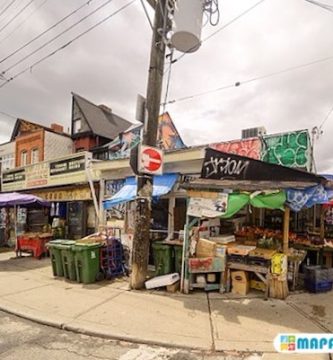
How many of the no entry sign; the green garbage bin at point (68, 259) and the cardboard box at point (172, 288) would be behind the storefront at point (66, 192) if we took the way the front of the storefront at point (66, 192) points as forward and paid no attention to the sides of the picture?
0

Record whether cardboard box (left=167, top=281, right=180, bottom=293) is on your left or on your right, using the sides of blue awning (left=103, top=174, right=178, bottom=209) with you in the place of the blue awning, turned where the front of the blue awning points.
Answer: on your left

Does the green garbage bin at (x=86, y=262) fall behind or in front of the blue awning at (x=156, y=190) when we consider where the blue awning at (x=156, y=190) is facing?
in front

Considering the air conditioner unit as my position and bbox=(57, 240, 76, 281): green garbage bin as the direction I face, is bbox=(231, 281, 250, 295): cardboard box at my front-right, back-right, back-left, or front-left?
front-left

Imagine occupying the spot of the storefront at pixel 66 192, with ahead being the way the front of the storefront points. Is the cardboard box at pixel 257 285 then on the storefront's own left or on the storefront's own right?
on the storefront's own left

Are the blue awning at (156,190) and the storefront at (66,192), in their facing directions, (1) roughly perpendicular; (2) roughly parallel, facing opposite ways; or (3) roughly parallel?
roughly parallel

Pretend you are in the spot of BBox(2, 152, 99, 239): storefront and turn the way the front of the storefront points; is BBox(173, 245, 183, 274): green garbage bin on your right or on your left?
on your left

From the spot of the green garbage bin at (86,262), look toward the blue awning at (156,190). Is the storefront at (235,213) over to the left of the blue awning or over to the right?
right

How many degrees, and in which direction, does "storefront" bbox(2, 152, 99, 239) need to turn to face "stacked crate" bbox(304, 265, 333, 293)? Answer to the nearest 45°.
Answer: approximately 90° to its left

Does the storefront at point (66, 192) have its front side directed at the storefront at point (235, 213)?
no

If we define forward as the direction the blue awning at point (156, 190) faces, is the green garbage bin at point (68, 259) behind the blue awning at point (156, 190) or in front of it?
in front

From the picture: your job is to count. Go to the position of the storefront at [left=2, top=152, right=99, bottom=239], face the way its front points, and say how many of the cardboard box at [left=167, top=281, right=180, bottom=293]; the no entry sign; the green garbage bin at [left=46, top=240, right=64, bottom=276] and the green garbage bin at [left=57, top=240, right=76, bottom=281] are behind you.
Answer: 0

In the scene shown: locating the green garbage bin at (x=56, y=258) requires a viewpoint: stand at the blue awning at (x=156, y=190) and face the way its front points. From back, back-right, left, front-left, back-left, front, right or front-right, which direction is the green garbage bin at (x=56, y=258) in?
front-right

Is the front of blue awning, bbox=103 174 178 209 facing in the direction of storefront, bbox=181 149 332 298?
no

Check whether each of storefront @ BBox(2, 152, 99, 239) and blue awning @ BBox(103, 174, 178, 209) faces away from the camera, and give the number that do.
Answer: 0

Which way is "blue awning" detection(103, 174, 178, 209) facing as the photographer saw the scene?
facing the viewer and to the left of the viewer
